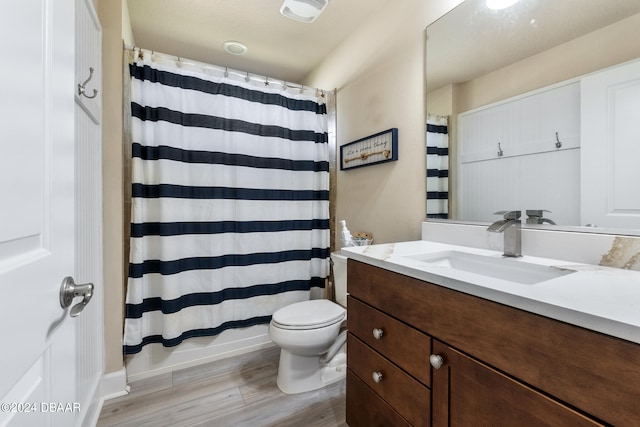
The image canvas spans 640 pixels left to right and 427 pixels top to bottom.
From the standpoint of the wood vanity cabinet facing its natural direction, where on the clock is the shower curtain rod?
The shower curtain rod is roughly at 2 o'clock from the wood vanity cabinet.

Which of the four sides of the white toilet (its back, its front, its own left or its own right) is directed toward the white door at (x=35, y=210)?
front

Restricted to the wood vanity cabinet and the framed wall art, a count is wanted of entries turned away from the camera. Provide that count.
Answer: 0

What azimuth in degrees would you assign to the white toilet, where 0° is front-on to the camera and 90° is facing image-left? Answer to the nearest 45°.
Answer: approximately 45°

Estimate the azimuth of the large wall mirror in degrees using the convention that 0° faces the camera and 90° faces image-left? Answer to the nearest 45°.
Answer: approximately 45°

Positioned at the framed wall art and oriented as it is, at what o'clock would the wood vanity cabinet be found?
The wood vanity cabinet is roughly at 10 o'clock from the framed wall art.

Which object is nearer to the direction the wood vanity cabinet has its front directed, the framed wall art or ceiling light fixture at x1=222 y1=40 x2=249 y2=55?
the ceiling light fixture

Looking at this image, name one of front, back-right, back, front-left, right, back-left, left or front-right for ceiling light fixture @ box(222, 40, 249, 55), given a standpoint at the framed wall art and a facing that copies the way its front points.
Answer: front-right

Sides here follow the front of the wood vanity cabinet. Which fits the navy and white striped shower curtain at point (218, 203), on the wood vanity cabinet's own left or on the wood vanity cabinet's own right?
on the wood vanity cabinet's own right
